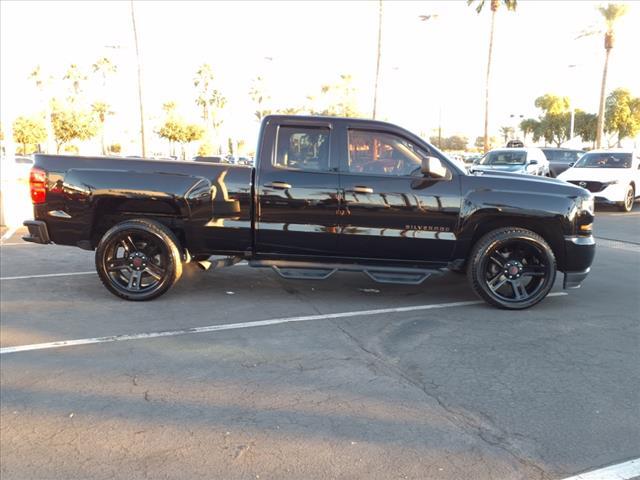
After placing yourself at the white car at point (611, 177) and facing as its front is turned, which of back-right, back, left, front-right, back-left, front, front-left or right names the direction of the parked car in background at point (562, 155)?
back-right

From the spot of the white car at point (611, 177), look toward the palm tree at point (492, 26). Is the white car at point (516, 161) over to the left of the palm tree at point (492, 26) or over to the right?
left

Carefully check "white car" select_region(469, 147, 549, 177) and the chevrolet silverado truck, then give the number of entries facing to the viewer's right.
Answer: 1

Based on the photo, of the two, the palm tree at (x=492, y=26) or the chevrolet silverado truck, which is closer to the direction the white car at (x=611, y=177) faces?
the chevrolet silverado truck

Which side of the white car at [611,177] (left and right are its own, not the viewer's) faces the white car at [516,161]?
right

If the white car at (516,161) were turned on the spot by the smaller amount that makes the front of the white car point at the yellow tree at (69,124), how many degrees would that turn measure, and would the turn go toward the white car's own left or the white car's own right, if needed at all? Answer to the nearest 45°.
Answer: approximately 90° to the white car's own right

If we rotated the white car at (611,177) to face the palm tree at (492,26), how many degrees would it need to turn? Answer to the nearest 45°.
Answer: approximately 135° to its right

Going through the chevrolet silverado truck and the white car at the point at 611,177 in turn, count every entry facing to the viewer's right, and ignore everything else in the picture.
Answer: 1

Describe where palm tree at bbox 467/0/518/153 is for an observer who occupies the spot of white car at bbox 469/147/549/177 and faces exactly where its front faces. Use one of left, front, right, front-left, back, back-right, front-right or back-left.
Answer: back-right

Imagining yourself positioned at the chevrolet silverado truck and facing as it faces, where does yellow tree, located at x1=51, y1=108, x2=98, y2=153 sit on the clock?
The yellow tree is roughly at 8 o'clock from the chevrolet silverado truck.

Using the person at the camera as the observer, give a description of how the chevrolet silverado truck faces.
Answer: facing to the right of the viewer
